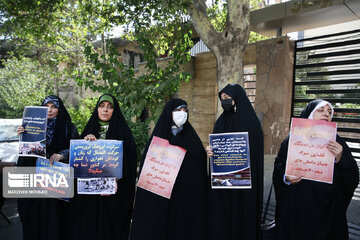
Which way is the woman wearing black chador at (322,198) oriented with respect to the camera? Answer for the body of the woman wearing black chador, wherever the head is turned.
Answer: toward the camera

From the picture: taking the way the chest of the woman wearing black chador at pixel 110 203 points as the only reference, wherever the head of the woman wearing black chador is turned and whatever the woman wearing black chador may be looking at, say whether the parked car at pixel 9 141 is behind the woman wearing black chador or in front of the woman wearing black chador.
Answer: behind

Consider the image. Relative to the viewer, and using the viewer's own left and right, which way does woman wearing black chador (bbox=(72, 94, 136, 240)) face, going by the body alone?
facing the viewer

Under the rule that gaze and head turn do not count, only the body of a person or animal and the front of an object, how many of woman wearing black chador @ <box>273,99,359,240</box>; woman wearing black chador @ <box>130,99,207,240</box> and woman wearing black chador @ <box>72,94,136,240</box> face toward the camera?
3

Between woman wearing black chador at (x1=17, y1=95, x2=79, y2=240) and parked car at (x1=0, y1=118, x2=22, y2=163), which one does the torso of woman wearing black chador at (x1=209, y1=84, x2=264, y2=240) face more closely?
the woman wearing black chador

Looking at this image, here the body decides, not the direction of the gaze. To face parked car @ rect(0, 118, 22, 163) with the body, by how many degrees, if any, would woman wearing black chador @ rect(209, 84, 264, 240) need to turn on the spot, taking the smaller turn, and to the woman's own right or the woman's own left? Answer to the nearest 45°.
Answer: approximately 90° to the woman's own right

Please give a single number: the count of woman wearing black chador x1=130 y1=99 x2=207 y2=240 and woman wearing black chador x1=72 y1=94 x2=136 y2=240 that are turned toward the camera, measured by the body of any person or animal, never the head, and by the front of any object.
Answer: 2

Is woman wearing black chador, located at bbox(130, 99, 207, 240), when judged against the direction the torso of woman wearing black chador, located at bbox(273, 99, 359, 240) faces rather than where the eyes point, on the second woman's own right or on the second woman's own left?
on the second woman's own right

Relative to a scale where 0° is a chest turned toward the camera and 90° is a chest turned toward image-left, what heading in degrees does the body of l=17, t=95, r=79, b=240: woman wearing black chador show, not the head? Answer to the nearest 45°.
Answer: approximately 45°

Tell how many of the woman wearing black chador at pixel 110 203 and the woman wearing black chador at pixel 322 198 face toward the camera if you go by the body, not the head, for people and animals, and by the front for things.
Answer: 2

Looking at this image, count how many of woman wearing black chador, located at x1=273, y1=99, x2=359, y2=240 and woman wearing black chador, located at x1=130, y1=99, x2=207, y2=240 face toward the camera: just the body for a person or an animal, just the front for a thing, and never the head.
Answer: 2

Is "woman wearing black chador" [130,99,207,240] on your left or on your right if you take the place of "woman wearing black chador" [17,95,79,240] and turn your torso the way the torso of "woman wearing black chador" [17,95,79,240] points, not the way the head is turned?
on your left

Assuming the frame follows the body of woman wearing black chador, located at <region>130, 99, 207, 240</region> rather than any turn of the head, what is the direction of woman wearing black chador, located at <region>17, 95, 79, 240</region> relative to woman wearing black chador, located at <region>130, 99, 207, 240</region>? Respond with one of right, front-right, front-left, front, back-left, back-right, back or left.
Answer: right
